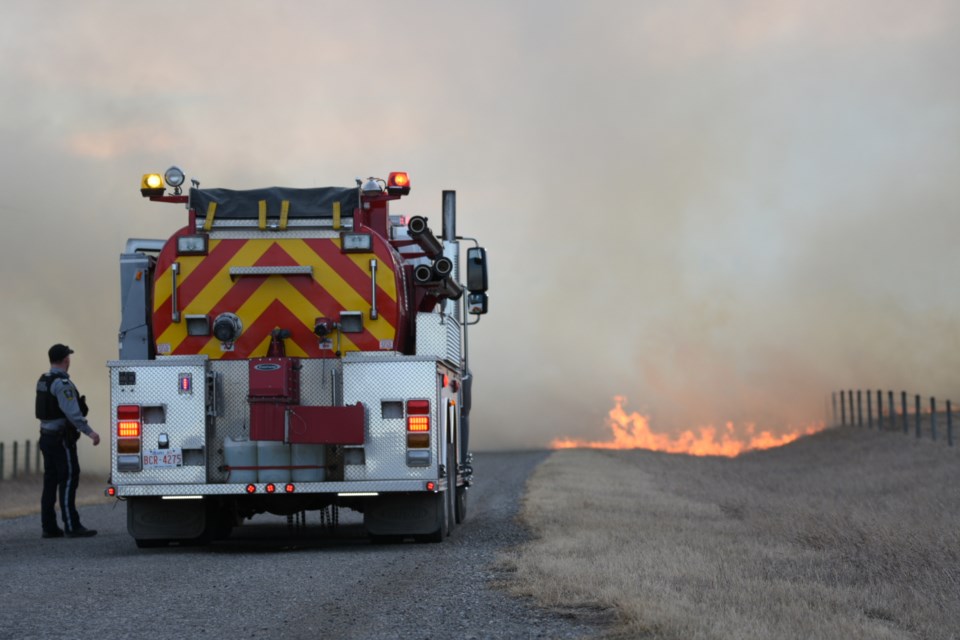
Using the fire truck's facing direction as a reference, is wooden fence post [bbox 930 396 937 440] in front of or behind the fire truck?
in front

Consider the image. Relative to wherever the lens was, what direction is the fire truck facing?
facing away from the viewer
